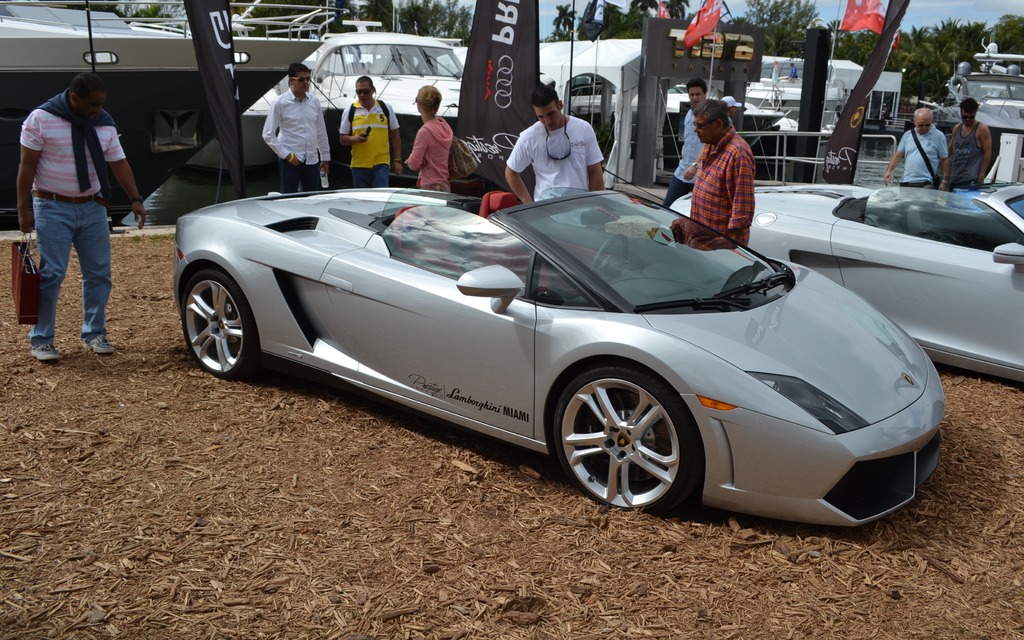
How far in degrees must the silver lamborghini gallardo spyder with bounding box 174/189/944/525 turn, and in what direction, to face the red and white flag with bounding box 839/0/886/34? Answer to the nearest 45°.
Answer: approximately 135° to its left

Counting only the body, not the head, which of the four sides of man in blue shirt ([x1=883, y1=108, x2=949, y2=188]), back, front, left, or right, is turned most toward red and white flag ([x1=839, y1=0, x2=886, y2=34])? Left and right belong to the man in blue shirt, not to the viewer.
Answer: back

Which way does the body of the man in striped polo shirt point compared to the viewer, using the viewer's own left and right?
facing the viewer and to the right of the viewer

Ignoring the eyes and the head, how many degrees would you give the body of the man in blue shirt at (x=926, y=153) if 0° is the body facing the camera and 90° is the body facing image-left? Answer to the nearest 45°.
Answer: approximately 0°

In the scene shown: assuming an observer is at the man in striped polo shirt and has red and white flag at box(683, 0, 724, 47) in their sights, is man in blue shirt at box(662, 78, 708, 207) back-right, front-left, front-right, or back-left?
front-right
